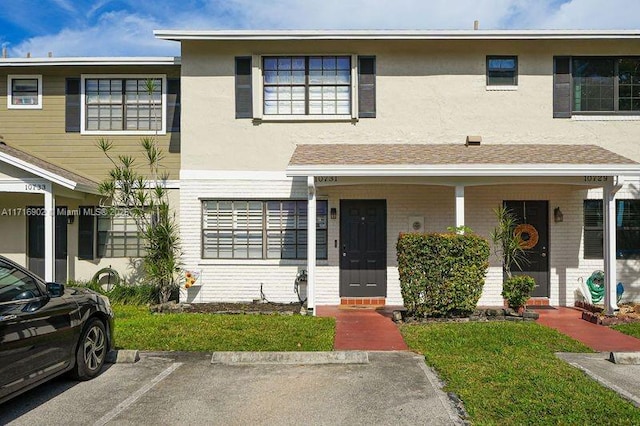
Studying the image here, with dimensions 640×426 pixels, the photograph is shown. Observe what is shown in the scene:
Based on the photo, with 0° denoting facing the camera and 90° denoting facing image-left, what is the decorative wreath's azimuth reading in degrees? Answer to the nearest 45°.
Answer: approximately 0°

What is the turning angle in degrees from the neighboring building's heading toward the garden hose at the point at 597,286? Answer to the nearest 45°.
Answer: approximately 45° to its left

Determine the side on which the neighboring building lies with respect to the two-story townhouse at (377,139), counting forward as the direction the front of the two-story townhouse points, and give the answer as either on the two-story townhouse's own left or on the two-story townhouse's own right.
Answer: on the two-story townhouse's own right

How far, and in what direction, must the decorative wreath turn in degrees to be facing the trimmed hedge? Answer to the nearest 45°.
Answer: approximately 45° to its right

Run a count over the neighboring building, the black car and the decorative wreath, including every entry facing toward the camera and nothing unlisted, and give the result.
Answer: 2

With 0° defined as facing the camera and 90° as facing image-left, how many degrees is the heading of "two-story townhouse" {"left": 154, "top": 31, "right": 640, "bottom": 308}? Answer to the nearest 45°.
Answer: approximately 0°

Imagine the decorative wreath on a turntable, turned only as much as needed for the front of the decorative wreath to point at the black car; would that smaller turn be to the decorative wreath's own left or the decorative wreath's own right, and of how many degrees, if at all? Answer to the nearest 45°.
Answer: approximately 45° to the decorative wreath's own right

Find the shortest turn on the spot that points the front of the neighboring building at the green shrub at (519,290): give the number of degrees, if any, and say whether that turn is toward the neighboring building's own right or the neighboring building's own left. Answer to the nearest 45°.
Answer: approximately 45° to the neighboring building's own left

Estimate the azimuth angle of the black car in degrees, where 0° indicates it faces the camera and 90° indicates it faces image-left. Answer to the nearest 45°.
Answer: approximately 225°

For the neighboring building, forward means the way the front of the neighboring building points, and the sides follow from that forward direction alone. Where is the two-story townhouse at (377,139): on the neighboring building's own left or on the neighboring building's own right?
on the neighboring building's own left
